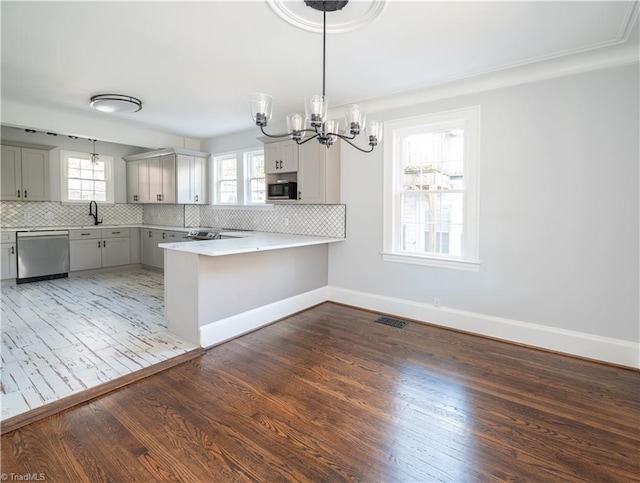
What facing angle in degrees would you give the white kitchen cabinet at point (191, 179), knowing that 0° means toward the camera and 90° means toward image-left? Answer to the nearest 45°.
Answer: approximately 315°

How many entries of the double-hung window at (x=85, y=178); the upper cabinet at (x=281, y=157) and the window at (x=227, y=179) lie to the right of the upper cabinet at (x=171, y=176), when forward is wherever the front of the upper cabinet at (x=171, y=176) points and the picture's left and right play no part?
1

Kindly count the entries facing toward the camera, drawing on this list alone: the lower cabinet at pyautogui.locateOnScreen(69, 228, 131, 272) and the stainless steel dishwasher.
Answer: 2

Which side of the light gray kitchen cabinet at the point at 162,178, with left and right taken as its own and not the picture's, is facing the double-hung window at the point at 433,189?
left

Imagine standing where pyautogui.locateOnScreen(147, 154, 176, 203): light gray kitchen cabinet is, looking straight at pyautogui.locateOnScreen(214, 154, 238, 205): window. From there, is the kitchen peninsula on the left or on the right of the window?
right

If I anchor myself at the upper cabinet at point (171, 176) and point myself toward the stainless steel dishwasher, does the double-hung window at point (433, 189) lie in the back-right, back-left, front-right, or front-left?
back-left

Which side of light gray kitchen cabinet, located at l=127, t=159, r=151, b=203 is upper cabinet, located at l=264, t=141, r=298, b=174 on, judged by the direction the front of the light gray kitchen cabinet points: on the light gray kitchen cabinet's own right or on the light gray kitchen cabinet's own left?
on the light gray kitchen cabinet's own left

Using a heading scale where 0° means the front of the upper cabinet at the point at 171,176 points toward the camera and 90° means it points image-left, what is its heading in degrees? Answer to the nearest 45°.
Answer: approximately 45°

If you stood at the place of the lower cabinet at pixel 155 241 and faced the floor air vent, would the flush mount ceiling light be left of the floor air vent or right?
right

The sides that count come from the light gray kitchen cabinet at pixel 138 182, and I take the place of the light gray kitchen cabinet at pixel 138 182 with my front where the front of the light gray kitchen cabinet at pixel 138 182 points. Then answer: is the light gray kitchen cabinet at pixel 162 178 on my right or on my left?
on my left

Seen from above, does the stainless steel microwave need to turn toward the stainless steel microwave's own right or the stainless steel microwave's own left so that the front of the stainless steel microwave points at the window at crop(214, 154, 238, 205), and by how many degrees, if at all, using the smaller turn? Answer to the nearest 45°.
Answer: approximately 90° to the stainless steel microwave's own right
